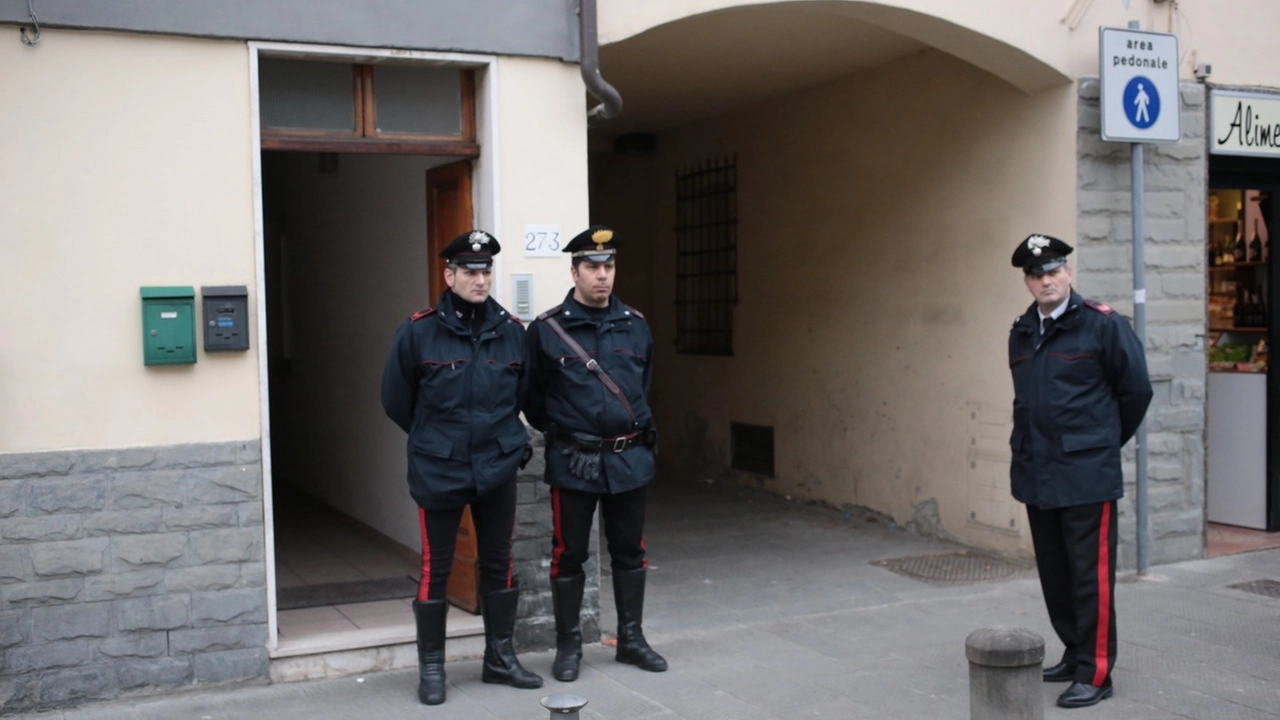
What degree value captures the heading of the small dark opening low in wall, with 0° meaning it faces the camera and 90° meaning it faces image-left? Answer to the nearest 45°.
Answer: approximately 45°

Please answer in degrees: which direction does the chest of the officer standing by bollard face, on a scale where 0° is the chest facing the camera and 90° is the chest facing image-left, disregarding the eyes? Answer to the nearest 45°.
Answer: approximately 45°

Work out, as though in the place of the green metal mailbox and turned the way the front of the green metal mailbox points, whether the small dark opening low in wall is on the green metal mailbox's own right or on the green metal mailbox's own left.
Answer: on the green metal mailbox's own left

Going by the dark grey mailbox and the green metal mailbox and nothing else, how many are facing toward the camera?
2

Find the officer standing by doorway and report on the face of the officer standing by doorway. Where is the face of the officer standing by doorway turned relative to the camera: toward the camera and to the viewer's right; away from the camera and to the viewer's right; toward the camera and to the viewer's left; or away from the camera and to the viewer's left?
toward the camera and to the viewer's right

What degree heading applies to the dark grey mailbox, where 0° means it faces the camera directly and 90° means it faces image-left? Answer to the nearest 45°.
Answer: approximately 0°

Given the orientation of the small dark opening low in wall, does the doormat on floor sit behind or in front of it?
in front

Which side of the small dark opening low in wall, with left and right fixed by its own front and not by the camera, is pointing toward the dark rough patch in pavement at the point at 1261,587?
left

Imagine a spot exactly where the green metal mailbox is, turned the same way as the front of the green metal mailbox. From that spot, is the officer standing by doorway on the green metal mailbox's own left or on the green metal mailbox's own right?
on the green metal mailbox's own left

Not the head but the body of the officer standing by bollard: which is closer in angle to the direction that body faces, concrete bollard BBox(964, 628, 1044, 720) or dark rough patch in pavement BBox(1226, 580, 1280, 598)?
the concrete bollard
